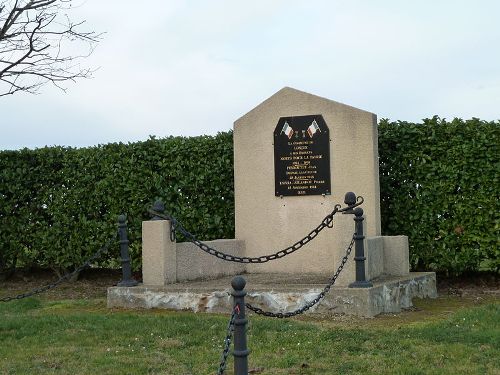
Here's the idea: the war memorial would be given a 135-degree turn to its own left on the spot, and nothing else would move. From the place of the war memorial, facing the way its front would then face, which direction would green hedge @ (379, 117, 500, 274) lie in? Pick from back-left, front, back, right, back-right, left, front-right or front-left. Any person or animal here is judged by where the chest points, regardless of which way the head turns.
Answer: front

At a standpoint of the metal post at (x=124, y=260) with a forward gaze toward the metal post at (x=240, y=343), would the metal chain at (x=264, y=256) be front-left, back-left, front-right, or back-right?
front-left

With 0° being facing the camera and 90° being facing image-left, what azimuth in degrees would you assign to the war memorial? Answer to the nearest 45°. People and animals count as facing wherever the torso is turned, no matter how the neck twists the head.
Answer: approximately 45°

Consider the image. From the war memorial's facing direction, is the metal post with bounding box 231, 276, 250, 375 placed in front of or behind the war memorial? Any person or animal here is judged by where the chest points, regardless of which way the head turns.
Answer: in front

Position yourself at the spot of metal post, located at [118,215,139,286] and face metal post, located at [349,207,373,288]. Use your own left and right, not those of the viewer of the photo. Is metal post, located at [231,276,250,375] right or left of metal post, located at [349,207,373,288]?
right
